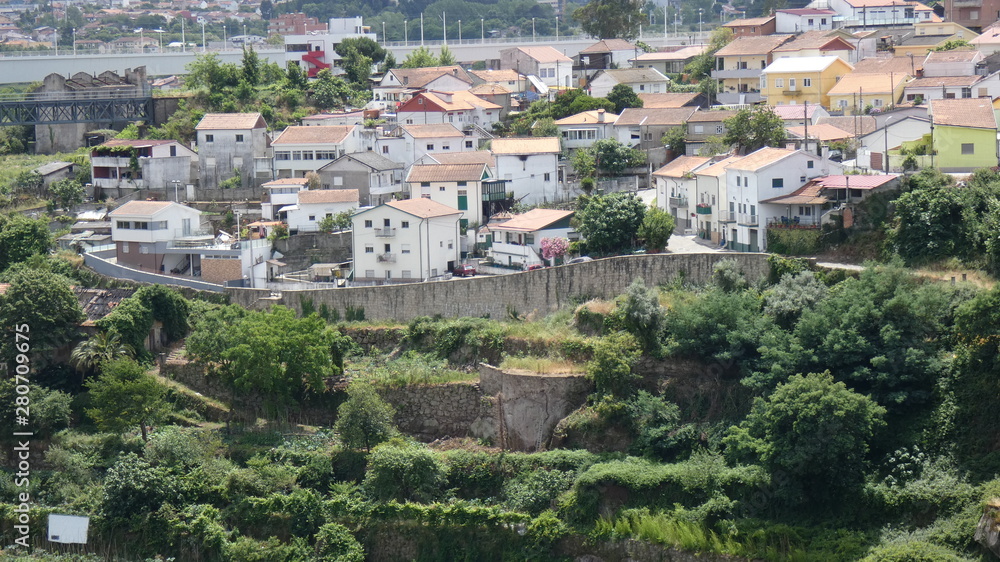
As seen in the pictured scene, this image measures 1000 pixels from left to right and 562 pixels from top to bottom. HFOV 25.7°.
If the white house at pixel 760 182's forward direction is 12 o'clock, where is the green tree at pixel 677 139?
The green tree is roughly at 4 o'clock from the white house.

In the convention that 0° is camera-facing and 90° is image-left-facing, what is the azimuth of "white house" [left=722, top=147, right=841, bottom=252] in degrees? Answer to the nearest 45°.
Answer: approximately 45°

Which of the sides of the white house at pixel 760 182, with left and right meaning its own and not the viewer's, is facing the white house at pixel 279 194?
right

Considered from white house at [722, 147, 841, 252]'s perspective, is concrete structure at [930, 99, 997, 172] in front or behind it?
behind

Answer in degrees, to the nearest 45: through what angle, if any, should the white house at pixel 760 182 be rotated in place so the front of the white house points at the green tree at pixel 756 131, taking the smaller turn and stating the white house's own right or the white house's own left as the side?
approximately 135° to the white house's own right

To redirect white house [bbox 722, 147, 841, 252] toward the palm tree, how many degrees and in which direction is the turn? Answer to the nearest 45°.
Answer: approximately 45° to its right

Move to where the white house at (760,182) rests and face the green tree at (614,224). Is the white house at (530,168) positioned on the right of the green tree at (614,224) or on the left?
right

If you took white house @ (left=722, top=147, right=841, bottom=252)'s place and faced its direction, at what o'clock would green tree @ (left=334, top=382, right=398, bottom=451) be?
The green tree is roughly at 12 o'clock from the white house.
